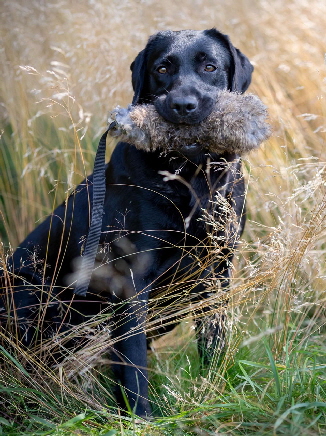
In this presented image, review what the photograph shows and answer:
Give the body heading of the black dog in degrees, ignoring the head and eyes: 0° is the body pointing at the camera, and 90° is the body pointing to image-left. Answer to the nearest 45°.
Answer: approximately 315°
